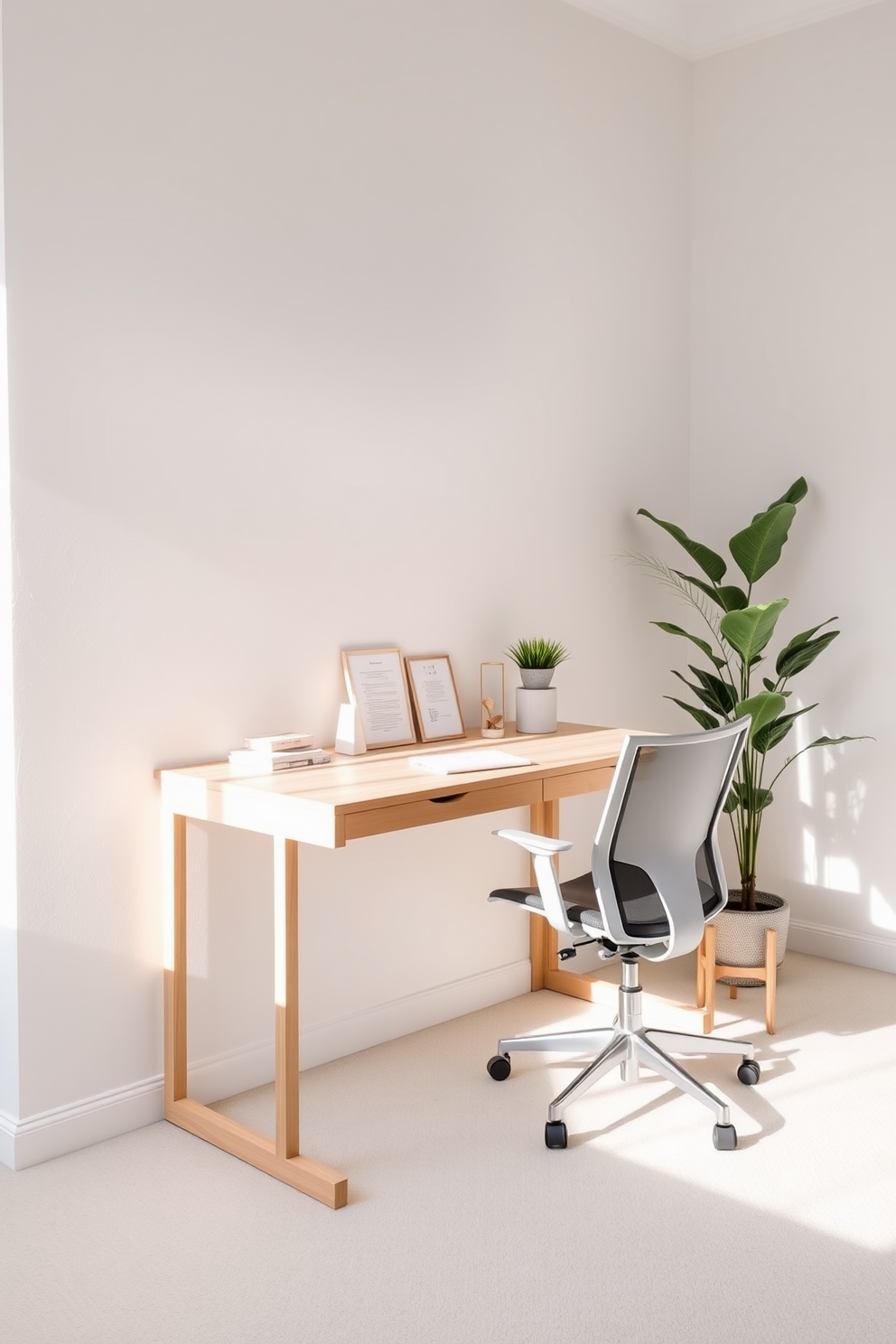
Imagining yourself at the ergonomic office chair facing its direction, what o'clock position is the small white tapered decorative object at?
The small white tapered decorative object is roughly at 11 o'clock from the ergonomic office chair.

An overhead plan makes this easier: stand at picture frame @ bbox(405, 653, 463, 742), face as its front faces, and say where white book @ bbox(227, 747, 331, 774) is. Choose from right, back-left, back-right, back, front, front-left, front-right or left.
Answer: front-right

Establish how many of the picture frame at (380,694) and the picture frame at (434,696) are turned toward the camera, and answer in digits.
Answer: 2

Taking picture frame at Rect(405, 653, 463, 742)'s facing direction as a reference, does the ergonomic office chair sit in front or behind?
in front

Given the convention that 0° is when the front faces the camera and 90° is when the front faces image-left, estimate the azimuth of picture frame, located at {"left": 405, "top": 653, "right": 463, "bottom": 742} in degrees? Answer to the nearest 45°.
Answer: approximately 0°

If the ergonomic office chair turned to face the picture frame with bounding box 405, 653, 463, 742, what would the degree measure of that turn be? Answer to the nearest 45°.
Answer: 0° — it already faces it

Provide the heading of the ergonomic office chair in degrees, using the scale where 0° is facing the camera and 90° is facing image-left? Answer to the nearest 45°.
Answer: approximately 135°

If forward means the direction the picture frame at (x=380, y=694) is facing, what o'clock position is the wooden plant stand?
The wooden plant stand is roughly at 9 o'clock from the picture frame.

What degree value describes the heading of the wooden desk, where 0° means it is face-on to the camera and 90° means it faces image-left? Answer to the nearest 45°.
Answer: approximately 315°

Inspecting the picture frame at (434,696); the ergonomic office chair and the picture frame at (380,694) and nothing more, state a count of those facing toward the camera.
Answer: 2

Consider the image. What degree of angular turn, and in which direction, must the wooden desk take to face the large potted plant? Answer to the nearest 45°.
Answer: approximately 90° to its left

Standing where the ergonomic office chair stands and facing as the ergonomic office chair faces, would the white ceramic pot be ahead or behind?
ahead
